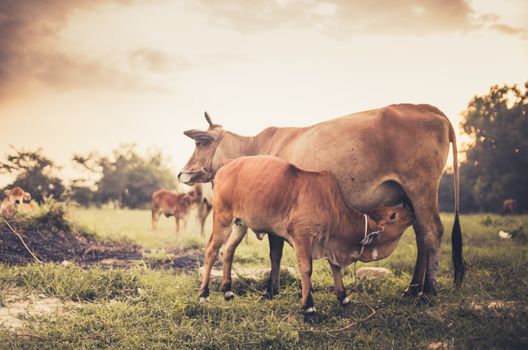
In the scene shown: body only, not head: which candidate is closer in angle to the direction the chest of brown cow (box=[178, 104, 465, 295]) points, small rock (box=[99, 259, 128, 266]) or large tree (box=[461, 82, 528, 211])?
the small rock

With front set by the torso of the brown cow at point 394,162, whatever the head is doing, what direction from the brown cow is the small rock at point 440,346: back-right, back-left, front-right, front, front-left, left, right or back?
left

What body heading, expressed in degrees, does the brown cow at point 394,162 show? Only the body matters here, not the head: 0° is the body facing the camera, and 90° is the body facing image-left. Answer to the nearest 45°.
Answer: approximately 90°

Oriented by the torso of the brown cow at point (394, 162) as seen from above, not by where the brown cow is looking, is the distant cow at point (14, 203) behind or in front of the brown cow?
in front

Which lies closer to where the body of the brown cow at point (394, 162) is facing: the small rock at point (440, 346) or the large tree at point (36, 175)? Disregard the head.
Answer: the large tree

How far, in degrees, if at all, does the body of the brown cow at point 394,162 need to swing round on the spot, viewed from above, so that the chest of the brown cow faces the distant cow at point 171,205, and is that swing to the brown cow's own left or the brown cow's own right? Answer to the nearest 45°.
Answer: approximately 45° to the brown cow's own right

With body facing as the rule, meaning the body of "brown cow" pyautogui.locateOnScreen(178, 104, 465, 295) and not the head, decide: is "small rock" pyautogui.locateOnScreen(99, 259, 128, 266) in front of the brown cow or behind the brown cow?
in front

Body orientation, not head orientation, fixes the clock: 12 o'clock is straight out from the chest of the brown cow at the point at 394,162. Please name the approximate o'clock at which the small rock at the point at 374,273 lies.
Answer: The small rock is roughly at 3 o'clock from the brown cow.
